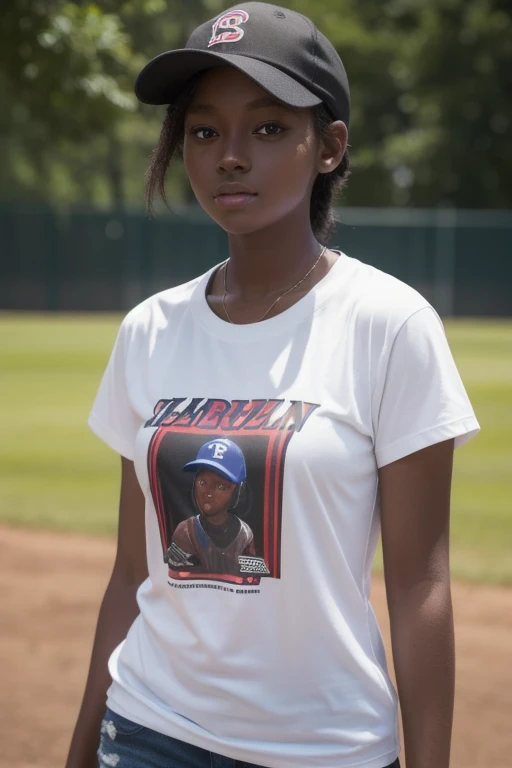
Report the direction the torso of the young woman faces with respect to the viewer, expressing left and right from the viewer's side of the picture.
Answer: facing the viewer and to the left of the viewer

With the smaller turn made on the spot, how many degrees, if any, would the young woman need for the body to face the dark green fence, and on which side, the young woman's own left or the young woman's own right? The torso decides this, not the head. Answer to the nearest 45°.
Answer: approximately 135° to the young woman's own right
